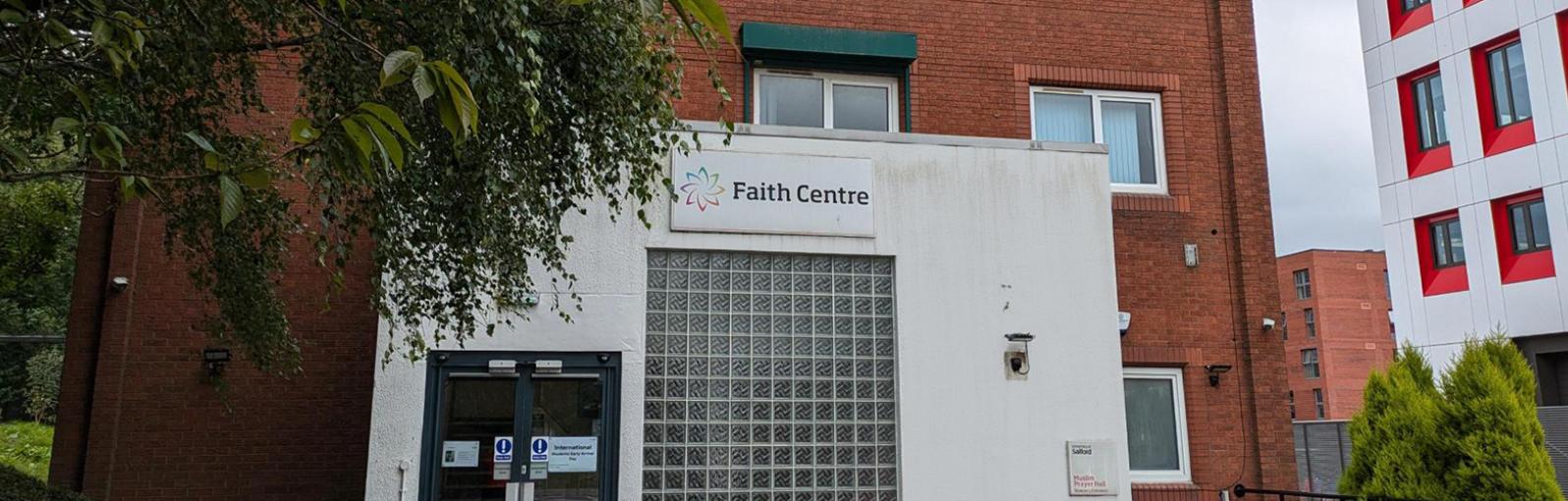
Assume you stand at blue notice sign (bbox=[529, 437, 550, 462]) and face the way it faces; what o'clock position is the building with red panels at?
The building with red panels is roughly at 8 o'clock from the blue notice sign.

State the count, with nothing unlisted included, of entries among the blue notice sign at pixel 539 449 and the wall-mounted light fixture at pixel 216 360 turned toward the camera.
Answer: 2

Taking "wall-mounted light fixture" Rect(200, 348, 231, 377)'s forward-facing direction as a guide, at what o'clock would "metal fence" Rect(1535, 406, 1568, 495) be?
The metal fence is roughly at 9 o'clock from the wall-mounted light fixture.

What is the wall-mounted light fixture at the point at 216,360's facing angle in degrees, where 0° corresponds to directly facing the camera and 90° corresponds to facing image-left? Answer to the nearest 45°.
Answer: approximately 0°

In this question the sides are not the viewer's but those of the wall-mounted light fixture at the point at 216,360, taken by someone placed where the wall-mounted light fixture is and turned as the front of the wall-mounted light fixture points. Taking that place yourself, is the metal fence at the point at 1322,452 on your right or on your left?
on your left

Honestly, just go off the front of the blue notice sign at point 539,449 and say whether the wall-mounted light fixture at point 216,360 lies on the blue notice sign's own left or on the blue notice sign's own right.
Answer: on the blue notice sign's own right

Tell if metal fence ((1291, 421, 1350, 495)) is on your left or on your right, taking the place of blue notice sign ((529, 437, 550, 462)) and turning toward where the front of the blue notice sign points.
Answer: on your left

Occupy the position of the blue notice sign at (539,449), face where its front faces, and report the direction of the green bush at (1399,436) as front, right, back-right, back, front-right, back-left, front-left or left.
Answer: left

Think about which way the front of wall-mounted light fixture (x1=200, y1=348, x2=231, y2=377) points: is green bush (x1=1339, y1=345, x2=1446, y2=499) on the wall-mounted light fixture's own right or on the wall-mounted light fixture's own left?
on the wall-mounted light fixture's own left

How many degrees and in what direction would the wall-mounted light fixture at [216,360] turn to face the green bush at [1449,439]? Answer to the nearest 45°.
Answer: approximately 90° to its left
